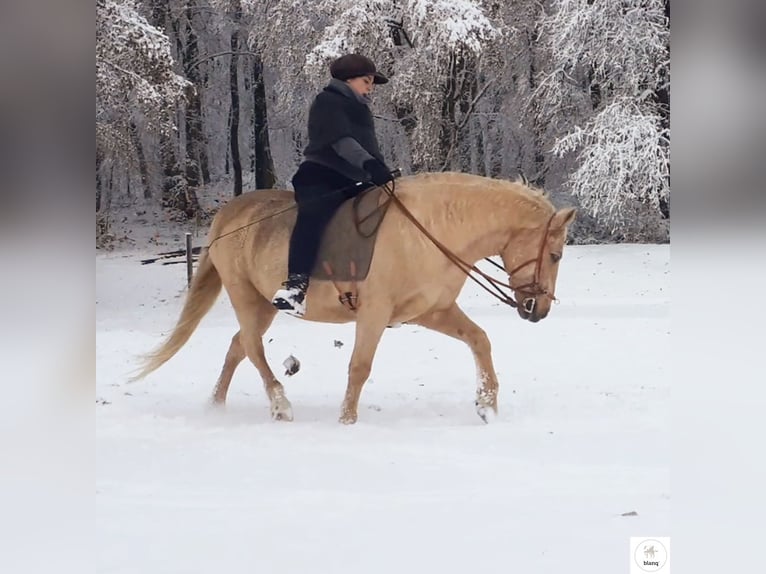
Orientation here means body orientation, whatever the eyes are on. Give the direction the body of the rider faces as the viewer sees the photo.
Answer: to the viewer's right

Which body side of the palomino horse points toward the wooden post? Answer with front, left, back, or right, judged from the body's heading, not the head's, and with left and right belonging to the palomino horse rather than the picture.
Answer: left

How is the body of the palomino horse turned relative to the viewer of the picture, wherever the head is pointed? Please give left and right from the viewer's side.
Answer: facing to the right of the viewer

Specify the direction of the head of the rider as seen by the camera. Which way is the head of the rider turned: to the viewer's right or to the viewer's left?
to the viewer's right
